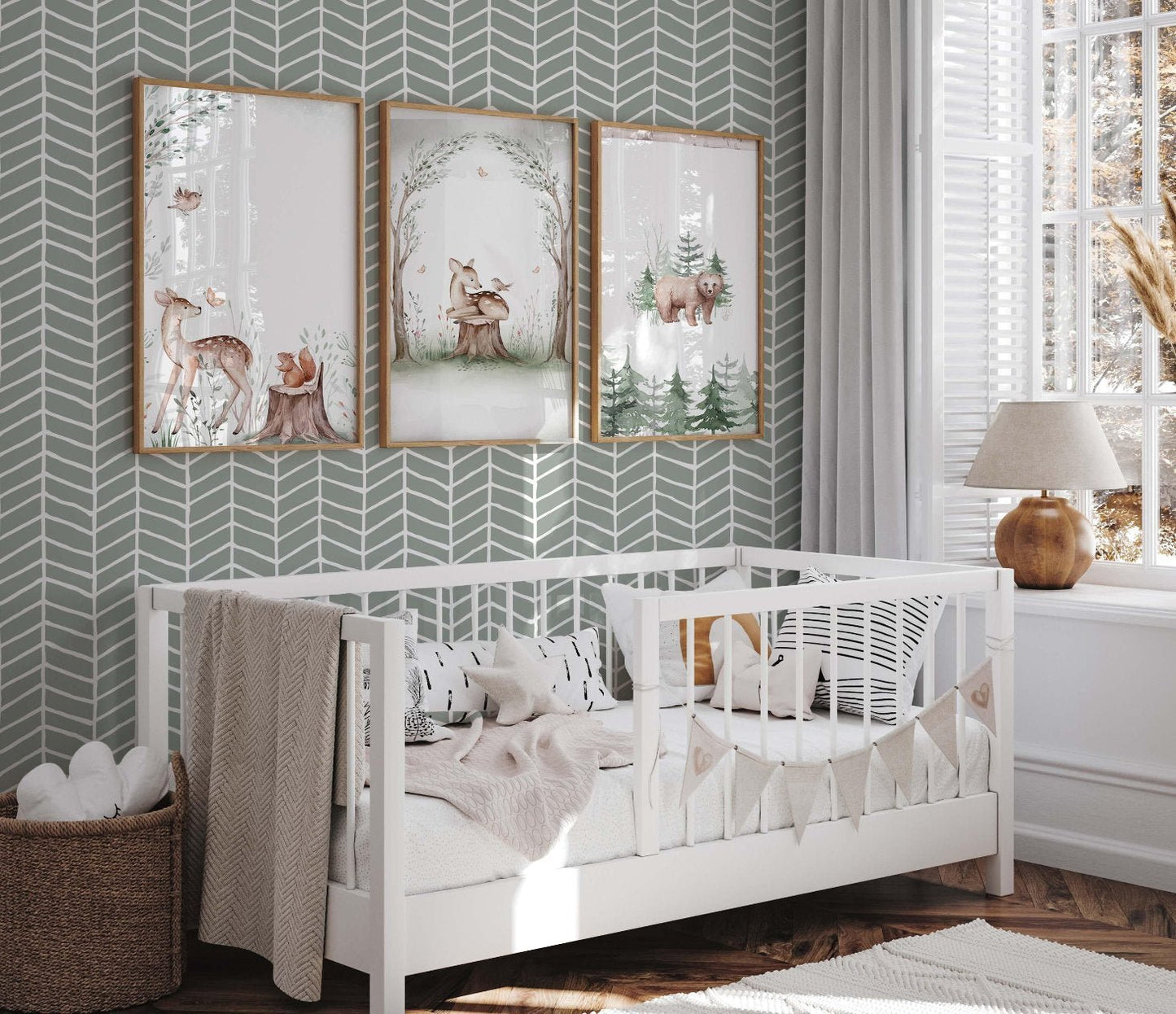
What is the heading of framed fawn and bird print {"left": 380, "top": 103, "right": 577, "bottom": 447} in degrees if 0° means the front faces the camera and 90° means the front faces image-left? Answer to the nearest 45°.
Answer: approximately 315°

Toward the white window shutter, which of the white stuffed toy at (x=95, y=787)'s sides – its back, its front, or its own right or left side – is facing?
left

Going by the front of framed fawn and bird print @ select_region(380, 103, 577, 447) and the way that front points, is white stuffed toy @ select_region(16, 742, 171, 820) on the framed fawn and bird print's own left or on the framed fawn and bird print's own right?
on the framed fawn and bird print's own right

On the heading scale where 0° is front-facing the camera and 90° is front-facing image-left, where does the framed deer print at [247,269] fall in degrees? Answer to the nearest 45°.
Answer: approximately 315°

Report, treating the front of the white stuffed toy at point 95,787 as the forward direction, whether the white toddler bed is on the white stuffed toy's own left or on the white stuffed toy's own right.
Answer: on the white stuffed toy's own left
